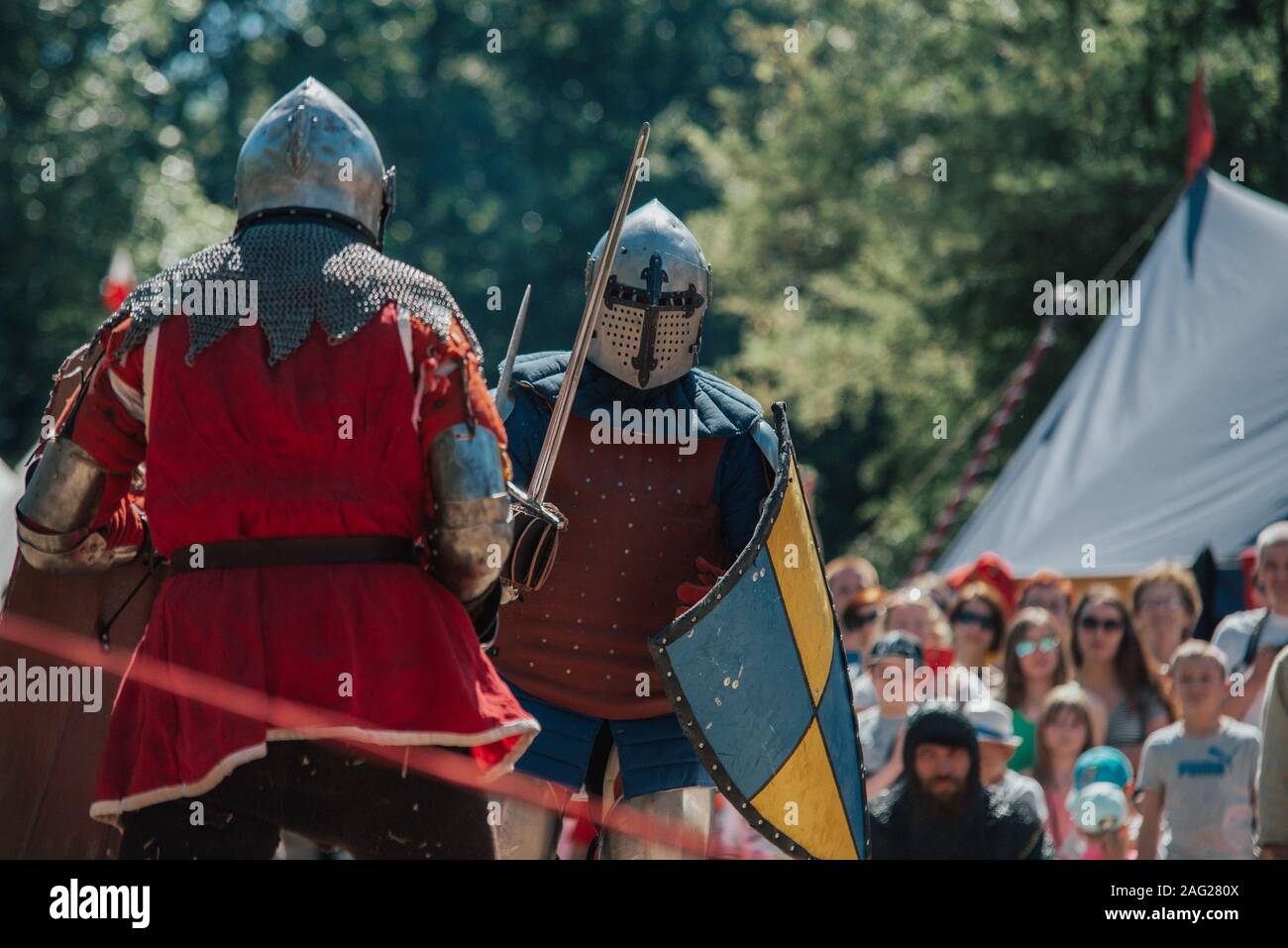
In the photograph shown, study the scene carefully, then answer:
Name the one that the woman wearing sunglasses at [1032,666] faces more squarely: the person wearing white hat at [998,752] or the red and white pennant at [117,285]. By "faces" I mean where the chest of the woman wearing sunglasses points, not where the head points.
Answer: the person wearing white hat

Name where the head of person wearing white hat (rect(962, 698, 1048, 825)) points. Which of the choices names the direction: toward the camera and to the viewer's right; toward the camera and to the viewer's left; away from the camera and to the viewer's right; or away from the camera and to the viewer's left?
toward the camera and to the viewer's left

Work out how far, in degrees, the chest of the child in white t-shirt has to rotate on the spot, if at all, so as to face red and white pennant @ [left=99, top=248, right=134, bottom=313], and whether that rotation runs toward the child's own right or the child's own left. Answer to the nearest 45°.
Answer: approximately 135° to the child's own right

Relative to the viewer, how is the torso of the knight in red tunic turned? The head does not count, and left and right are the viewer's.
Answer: facing away from the viewer

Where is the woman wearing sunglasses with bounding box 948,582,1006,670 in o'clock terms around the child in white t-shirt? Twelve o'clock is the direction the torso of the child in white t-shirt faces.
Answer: The woman wearing sunglasses is roughly at 5 o'clock from the child in white t-shirt.

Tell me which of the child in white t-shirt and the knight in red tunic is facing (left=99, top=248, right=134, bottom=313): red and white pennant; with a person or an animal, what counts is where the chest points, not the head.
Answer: the knight in red tunic

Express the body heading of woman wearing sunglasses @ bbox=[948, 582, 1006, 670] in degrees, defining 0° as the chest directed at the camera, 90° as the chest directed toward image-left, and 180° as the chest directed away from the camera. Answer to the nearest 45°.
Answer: approximately 0°

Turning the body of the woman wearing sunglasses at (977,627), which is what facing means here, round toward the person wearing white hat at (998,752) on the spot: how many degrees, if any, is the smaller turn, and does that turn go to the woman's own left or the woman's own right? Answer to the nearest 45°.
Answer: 0° — they already face them

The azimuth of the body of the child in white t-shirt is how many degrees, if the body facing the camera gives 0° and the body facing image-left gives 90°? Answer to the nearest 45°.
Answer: approximately 0°

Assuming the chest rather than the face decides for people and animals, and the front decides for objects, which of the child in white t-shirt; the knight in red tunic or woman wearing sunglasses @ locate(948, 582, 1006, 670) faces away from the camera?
the knight in red tunic

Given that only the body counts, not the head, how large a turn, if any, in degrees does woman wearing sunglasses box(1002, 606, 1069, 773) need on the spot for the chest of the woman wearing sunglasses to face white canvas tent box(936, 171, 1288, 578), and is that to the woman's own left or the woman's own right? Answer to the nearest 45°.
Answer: approximately 180°

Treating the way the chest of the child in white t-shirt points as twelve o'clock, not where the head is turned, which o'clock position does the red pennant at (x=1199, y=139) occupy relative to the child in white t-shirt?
The red pennant is roughly at 6 o'clock from the child in white t-shirt.
